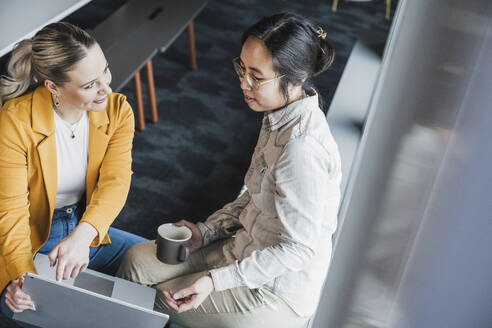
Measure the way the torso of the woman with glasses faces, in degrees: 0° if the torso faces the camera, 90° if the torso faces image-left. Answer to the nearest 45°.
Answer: approximately 90°

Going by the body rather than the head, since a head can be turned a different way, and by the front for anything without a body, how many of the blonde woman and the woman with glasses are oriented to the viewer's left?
1
